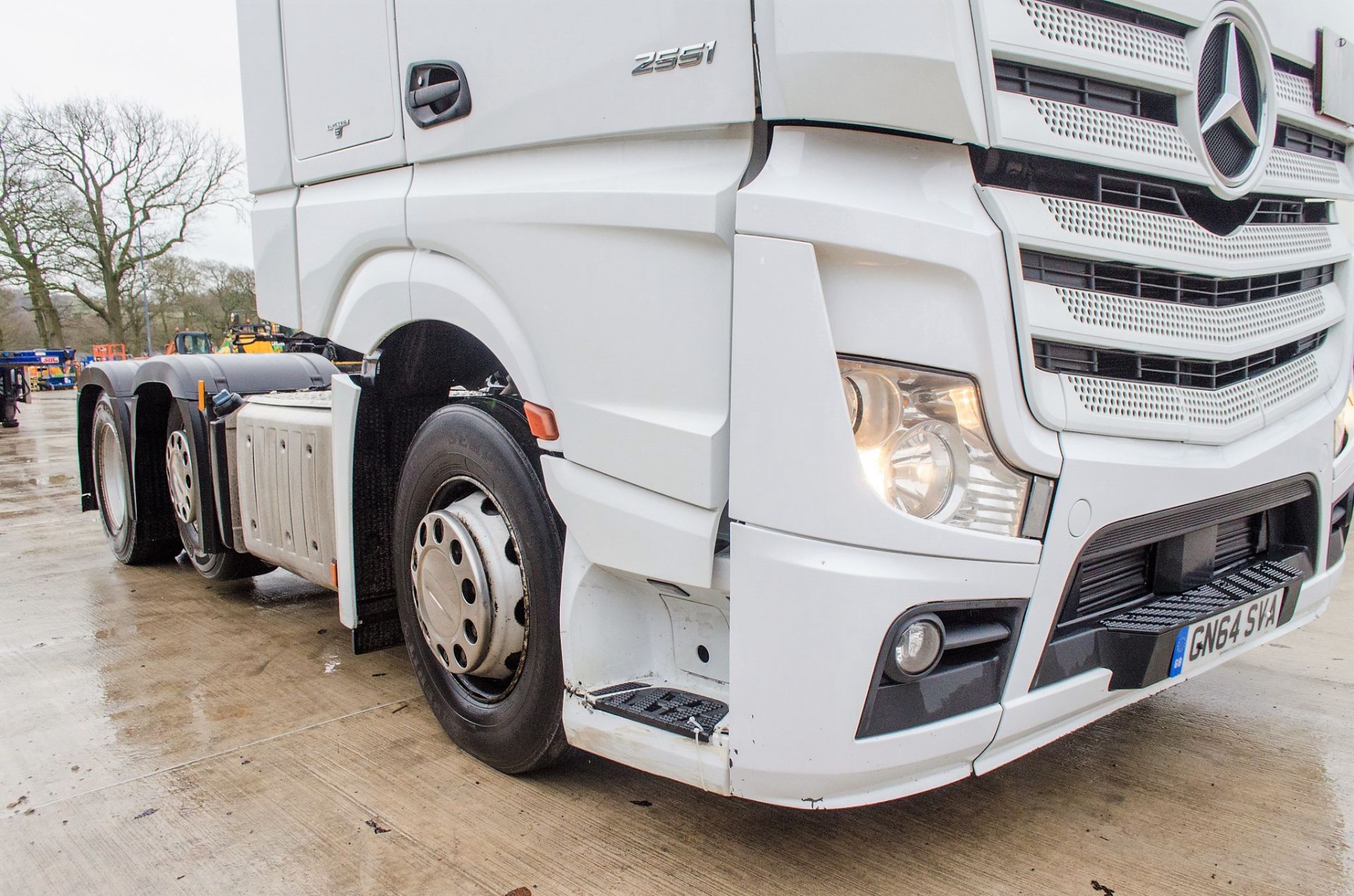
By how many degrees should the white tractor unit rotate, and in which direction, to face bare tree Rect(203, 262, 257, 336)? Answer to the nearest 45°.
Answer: approximately 180°

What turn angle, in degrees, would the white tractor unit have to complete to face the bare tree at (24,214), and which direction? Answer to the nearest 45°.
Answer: approximately 180°

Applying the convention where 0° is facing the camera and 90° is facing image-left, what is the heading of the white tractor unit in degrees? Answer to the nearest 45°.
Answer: approximately 315°

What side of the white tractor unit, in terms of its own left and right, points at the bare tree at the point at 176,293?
back
